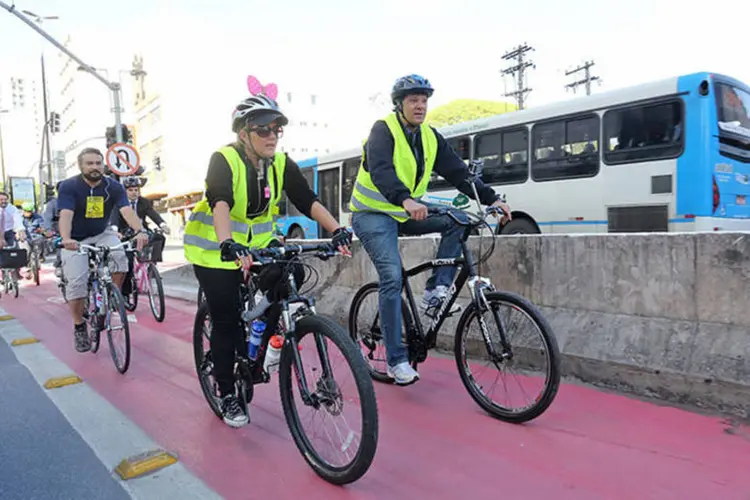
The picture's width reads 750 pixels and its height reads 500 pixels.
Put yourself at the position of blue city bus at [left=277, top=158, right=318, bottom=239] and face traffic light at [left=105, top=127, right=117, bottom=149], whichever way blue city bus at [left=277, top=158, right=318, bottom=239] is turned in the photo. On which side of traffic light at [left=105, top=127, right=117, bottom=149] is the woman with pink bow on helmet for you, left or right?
left

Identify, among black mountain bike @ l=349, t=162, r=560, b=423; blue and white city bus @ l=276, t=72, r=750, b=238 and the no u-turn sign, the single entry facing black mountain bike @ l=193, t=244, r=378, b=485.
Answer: the no u-turn sign

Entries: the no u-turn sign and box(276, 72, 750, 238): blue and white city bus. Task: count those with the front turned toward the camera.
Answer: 1

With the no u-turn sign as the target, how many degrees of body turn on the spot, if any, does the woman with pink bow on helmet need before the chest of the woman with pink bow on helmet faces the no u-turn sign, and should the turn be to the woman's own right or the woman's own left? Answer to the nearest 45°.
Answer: approximately 135° to the woman's own left

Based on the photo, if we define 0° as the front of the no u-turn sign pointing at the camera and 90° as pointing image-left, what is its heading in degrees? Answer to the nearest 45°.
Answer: approximately 0°

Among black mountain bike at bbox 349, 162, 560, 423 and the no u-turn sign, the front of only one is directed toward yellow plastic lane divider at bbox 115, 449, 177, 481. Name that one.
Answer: the no u-turn sign

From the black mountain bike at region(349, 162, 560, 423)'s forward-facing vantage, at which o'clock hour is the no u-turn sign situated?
The no u-turn sign is roughly at 6 o'clock from the black mountain bike.

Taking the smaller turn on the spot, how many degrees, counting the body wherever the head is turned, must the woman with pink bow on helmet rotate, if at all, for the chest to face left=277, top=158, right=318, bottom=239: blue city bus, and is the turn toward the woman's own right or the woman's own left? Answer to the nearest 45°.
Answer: approximately 135° to the woman's own left

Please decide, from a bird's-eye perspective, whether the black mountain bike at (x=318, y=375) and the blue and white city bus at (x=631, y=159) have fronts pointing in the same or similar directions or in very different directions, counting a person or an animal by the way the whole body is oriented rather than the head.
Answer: very different directions
